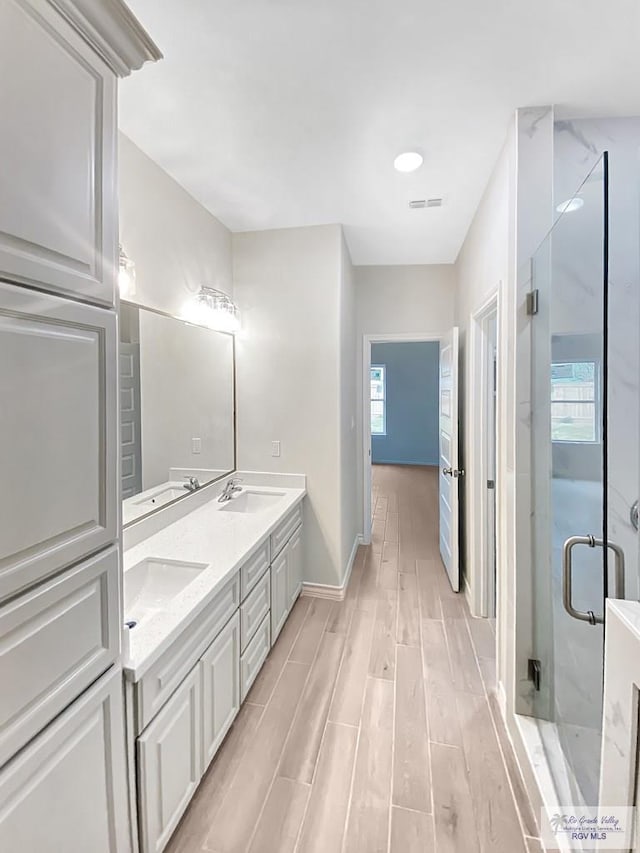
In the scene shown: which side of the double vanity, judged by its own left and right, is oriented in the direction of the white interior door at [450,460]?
left

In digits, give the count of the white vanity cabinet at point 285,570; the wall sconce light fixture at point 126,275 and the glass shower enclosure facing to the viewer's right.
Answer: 2

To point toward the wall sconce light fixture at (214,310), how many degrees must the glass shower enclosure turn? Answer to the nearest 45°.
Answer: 0° — it already faces it

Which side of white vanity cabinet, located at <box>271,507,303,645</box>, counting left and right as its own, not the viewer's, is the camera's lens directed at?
right

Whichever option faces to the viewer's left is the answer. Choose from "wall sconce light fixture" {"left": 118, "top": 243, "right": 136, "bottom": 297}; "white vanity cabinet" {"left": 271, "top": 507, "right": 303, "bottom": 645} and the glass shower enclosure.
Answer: the glass shower enclosure

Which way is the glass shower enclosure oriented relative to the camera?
to the viewer's left

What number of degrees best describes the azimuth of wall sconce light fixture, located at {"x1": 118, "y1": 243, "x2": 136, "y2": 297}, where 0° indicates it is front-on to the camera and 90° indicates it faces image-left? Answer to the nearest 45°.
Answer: approximately 270°
